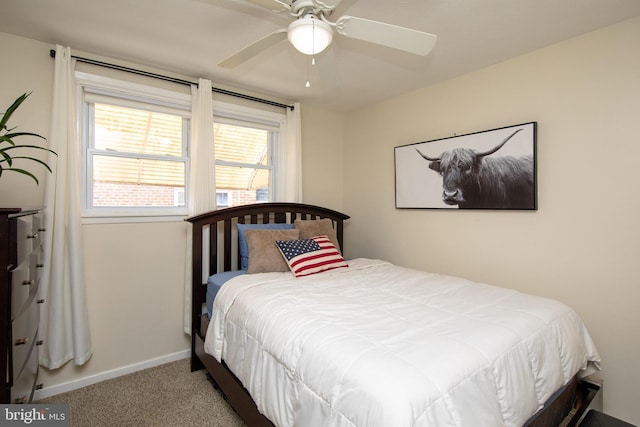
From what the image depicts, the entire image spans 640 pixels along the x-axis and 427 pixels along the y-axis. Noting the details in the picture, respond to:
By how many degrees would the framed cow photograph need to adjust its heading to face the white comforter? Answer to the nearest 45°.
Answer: approximately 45° to its left

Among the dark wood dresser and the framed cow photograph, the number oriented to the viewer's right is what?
1

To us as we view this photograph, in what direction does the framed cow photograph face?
facing the viewer and to the left of the viewer

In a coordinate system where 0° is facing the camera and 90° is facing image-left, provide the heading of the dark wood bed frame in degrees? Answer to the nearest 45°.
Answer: approximately 315°

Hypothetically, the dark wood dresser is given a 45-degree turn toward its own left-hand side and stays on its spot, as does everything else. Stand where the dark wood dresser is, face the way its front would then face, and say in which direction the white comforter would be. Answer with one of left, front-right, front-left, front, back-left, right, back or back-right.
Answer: right

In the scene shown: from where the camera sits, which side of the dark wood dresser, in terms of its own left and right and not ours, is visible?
right

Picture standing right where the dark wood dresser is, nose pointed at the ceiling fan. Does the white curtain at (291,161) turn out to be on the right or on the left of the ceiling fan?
left

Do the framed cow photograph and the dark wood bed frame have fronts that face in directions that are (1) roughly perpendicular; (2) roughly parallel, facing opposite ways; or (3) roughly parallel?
roughly perpendicular

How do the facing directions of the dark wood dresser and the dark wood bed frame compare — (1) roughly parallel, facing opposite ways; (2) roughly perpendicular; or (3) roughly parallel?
roughly perpendicular

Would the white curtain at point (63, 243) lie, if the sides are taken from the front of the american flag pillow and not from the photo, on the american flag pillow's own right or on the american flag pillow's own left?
on the american flag pillow's own right

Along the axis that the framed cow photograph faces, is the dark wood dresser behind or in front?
in front

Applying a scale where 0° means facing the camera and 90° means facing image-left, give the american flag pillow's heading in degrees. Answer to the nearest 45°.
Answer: approximately 315°
